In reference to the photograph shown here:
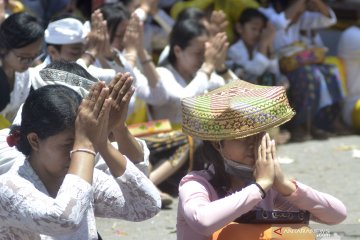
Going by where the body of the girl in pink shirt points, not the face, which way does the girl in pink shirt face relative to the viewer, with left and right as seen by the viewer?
facing the viewer and to the right of the viewer
